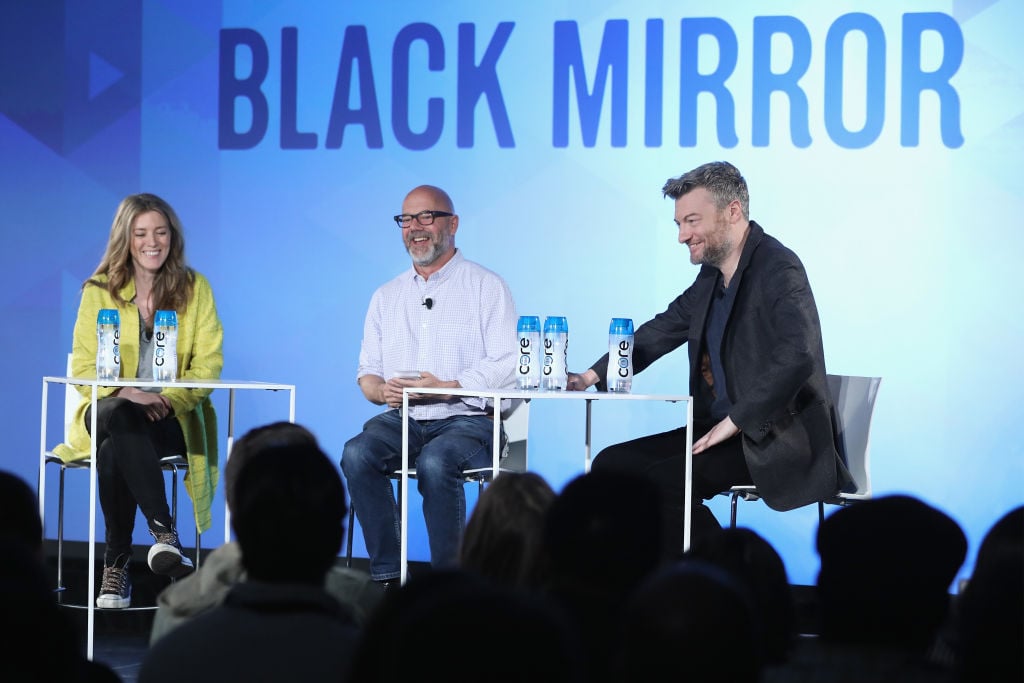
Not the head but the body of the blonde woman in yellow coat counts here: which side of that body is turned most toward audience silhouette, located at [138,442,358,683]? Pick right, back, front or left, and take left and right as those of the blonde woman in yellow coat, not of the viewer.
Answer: front

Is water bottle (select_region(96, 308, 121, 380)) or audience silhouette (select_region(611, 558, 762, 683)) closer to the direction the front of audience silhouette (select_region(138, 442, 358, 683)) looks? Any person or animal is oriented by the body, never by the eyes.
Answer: the water bottle

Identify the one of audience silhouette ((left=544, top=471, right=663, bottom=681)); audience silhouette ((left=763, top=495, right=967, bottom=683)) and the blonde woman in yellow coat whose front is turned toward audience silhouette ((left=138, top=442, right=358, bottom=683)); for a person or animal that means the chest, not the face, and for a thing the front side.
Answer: the blonde woman in yellow coat

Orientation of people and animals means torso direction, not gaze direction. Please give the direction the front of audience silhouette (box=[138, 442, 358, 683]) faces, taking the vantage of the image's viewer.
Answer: facing away from the viewer

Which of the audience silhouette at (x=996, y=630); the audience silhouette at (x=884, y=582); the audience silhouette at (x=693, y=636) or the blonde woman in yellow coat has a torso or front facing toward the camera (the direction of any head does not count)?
the blonde woman in yellow coat

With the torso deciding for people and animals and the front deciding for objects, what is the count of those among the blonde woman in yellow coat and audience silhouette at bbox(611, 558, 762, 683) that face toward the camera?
1

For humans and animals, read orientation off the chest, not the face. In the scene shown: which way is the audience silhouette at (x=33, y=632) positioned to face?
away from the camera

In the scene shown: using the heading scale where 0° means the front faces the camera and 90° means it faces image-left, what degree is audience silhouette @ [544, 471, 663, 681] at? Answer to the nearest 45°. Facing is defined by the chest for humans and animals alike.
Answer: approximately 180°

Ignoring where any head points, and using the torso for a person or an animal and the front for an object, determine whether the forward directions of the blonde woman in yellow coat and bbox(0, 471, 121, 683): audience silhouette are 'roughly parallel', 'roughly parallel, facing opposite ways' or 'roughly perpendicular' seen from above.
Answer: roughly parallel, facing opposite ways

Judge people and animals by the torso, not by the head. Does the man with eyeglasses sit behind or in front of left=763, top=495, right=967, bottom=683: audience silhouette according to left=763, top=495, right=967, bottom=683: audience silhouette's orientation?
in front

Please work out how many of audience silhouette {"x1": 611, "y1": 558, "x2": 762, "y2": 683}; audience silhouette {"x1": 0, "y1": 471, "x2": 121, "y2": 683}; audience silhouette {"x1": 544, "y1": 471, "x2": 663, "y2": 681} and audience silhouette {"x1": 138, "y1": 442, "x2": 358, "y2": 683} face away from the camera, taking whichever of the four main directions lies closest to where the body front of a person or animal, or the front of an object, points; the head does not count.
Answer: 4

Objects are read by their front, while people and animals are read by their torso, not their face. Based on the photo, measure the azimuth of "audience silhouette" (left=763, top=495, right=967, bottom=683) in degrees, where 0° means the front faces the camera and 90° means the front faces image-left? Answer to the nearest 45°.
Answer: approximately 180°

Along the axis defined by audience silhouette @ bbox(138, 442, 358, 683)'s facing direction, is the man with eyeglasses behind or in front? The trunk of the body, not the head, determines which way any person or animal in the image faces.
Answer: in front

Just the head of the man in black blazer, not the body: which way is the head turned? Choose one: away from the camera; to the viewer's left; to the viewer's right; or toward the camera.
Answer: to the viewer's left

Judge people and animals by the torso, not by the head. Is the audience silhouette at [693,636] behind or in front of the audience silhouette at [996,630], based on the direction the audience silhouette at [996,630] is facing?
behind

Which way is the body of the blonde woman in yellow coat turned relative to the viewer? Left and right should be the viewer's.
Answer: facing the viewer

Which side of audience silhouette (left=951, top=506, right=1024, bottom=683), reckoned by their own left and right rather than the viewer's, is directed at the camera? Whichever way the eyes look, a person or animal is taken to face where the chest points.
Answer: back
